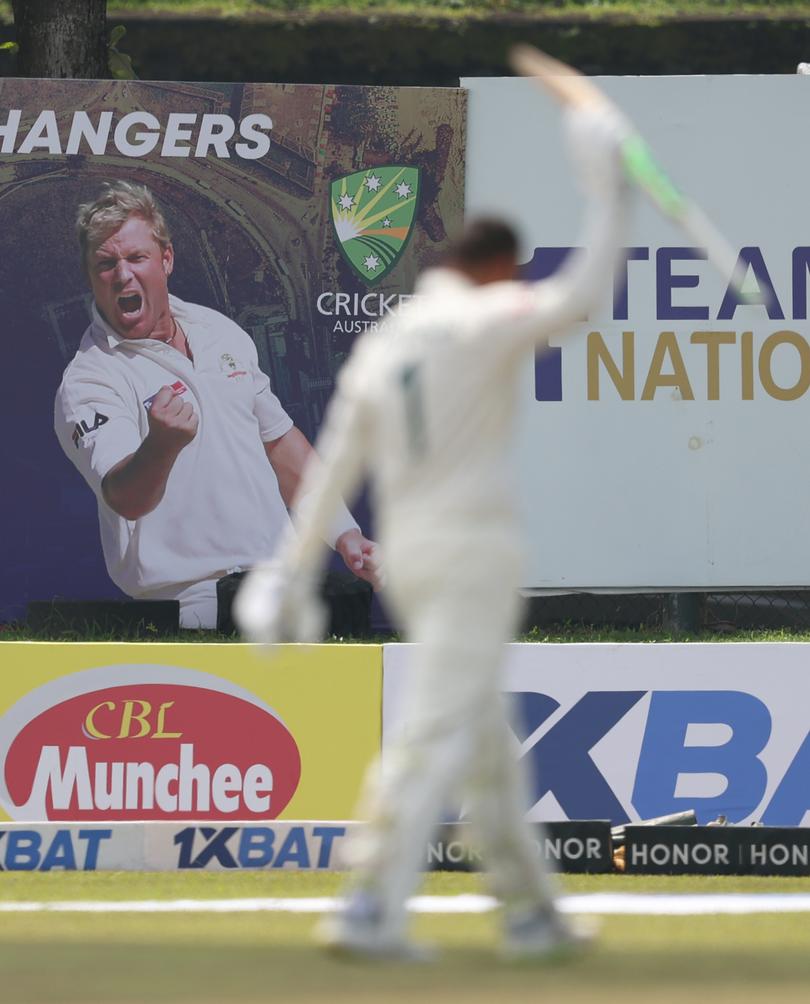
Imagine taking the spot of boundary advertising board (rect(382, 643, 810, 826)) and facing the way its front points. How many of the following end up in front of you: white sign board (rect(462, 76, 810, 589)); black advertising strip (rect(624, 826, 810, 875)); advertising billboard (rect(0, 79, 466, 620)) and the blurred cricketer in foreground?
2

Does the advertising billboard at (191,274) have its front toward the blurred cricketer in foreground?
yes

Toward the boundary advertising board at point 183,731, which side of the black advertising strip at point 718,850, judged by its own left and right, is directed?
right

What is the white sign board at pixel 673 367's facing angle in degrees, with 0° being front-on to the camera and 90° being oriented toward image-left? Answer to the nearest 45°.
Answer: approximately 0°

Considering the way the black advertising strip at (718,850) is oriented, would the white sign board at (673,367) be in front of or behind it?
behind

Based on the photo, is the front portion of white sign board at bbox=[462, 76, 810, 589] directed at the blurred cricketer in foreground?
yes

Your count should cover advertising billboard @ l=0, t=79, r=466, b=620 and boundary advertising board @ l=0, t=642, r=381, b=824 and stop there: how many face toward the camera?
2

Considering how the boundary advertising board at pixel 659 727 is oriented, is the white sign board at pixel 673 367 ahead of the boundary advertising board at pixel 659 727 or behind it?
behind

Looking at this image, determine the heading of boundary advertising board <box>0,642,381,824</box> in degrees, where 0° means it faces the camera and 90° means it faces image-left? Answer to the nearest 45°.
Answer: approximately 0°
